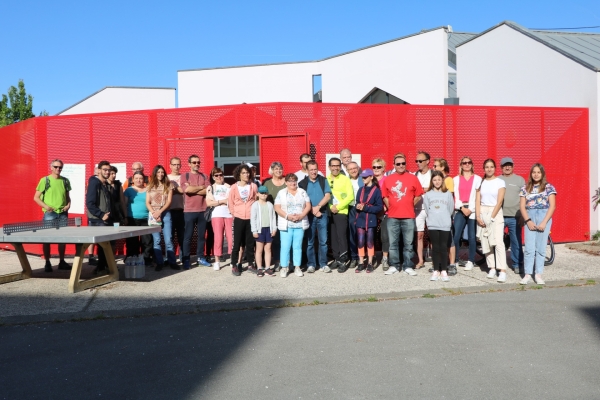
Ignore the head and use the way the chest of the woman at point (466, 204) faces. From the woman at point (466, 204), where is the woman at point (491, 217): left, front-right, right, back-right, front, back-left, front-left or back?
front-left

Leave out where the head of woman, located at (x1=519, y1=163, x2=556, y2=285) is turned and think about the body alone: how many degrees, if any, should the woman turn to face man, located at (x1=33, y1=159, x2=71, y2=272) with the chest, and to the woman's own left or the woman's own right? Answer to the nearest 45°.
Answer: approximately 90° to the woman's own right

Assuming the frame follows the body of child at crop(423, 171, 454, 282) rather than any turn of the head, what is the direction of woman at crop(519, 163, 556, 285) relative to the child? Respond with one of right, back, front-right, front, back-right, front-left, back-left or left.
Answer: left

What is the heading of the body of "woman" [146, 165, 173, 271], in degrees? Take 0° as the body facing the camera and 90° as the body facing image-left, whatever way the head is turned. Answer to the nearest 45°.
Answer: approximately 0°

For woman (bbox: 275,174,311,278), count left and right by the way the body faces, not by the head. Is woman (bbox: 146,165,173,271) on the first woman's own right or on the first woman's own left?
on the first woman's own right

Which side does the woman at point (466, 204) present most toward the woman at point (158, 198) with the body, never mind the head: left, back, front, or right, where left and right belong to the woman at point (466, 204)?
right

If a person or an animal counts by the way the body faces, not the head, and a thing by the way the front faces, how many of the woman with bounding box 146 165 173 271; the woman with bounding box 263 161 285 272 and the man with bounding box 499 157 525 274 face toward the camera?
3

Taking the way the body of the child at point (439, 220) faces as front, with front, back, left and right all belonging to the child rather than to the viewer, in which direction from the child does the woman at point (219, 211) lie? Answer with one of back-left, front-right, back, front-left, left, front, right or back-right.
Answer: right

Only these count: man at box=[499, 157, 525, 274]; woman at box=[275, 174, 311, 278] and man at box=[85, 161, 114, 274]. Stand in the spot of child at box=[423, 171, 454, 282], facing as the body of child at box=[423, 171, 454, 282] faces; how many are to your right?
2

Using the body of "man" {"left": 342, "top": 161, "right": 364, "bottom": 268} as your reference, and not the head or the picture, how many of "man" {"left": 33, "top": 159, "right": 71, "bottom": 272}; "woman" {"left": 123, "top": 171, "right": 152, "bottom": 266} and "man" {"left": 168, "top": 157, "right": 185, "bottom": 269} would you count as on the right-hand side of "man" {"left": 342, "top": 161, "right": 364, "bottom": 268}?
3
